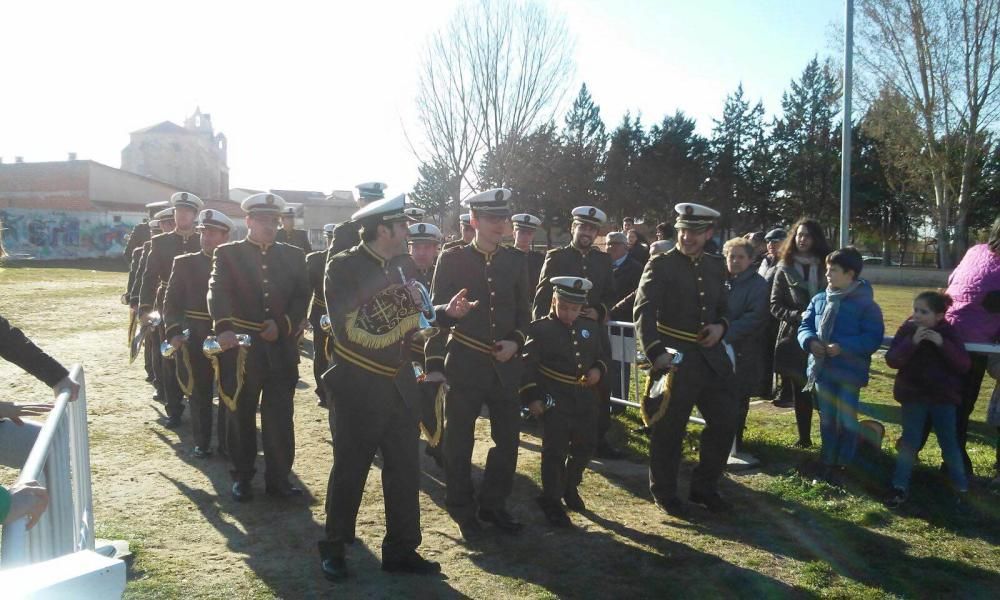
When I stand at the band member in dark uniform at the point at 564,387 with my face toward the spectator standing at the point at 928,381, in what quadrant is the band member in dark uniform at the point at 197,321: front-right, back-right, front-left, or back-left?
back-left

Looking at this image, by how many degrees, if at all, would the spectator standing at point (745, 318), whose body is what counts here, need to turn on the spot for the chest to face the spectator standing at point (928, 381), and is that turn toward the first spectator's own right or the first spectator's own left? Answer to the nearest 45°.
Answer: approximately 90° to the first spectator's own left

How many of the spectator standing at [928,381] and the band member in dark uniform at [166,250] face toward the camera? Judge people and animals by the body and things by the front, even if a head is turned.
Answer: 2

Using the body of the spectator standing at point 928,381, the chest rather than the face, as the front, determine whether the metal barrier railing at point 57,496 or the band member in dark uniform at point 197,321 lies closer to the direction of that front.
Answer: the metal barrier railing

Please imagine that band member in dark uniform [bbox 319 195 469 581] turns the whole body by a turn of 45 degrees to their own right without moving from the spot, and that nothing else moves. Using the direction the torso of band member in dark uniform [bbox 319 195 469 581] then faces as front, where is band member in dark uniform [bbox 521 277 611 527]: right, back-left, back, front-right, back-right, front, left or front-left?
back-left

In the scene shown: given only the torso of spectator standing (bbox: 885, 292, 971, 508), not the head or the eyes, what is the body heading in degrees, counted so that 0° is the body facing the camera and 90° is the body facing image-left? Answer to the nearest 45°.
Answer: approximately 0°

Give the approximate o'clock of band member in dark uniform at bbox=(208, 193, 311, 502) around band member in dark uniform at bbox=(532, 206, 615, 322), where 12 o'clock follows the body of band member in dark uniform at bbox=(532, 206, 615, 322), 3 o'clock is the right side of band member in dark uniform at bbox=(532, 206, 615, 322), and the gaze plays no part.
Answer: band member in dark uniform at bbox=(208, 193, 311, 502) is roughly at 2 o'clock from band member in dark uniform at bbox=(532, 206, 615, 322).

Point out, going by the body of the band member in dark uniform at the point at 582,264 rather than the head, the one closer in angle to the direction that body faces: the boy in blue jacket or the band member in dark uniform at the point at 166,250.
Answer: the boy in blue jacket

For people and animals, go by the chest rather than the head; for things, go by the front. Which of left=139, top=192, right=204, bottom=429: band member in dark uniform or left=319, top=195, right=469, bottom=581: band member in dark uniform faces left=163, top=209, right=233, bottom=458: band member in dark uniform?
left=139, top=192, right=204, bottom=429: band member in dark uniform

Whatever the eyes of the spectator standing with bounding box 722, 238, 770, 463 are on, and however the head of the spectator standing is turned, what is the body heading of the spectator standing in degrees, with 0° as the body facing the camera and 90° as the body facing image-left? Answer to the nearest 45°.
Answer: approximately 45°

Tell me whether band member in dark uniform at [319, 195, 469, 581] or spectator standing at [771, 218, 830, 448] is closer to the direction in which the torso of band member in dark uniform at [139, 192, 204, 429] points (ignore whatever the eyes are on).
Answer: the band member in dark uniform
